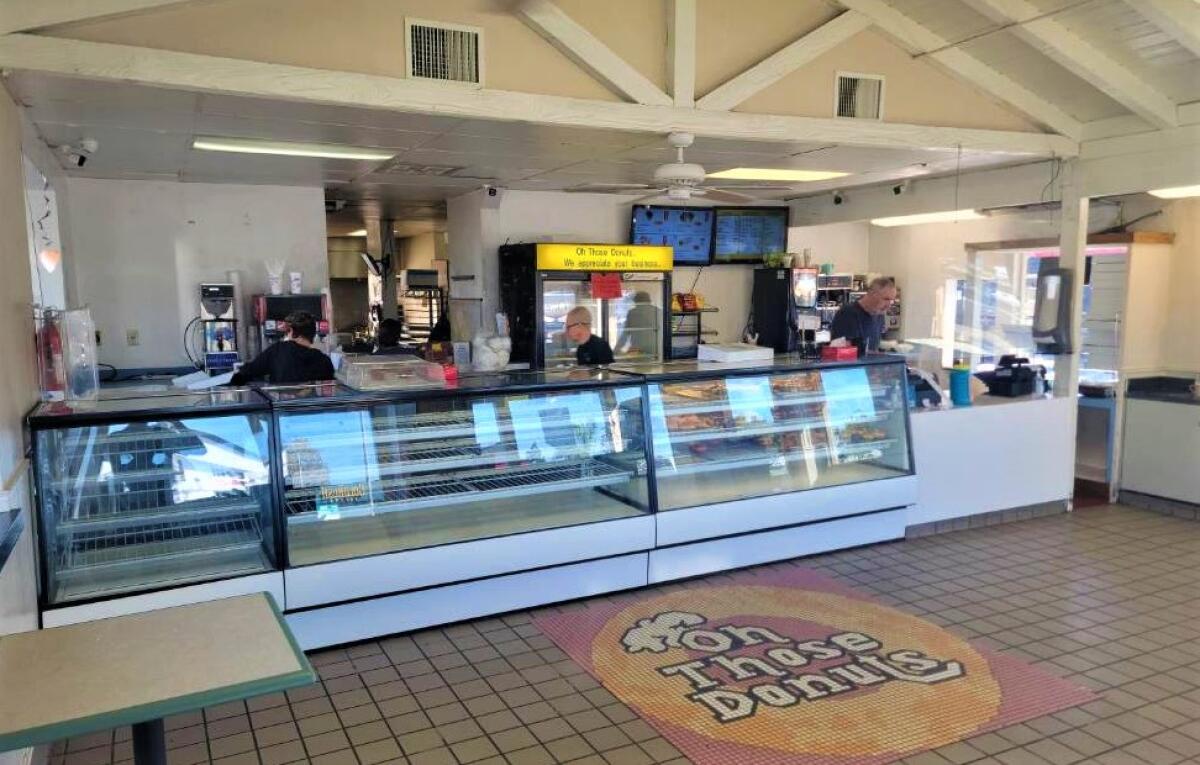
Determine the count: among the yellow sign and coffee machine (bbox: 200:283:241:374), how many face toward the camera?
2

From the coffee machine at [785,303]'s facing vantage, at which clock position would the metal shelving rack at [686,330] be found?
The metal shelving rack is roughly at 4 o'clock from the coffee machine.

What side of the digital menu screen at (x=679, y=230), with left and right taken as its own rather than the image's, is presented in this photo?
front

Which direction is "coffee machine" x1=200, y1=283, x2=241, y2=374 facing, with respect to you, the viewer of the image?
facing the viewer

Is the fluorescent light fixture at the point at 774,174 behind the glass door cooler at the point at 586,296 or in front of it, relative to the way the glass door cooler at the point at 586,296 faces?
in front

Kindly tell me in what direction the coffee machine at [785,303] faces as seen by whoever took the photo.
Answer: facing the viewer and to the right of the viewer

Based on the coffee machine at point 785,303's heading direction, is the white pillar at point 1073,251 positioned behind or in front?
in front

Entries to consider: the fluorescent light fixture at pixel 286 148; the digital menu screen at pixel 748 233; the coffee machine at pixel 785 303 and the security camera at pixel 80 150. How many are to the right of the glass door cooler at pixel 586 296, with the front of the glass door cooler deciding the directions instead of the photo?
2

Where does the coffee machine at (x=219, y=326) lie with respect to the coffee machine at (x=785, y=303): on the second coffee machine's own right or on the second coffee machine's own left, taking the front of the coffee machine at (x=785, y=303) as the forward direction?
on the second coffee machine's own right

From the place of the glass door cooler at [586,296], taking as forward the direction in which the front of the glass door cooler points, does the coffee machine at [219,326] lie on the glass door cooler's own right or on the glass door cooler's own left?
on the glass door cooler's own right

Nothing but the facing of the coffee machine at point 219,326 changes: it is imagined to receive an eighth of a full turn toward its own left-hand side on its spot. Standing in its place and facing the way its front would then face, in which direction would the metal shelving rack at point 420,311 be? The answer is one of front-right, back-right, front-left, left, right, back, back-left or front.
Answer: left

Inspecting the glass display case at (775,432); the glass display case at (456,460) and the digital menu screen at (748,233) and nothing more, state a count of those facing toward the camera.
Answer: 3
